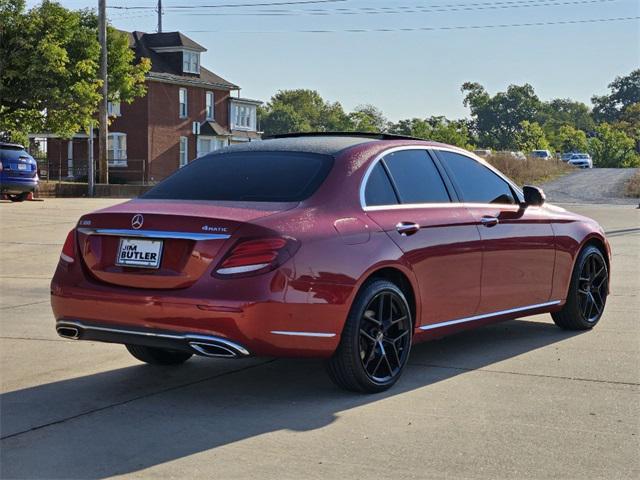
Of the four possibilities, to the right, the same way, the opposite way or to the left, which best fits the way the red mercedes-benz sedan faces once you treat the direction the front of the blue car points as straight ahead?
to the right

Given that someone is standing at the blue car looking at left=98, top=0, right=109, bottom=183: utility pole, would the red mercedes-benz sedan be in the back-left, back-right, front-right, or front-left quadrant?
back-right

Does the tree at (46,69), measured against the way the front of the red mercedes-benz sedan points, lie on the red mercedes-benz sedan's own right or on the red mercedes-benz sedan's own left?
on the red mercedes-benz sedan's own left

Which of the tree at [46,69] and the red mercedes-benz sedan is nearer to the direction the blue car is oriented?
the tree

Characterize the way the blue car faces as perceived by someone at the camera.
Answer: facing away from the viewer and to the left of the viewer

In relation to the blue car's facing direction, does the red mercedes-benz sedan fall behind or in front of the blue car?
behind

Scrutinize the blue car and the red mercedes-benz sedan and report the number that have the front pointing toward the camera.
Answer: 0

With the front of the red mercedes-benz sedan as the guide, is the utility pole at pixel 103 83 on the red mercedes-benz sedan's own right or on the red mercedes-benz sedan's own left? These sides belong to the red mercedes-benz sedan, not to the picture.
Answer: on the red mercedes-benz sedan's own left

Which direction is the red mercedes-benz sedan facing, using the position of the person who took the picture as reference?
facing away from the viewer and to the right of the viewer
